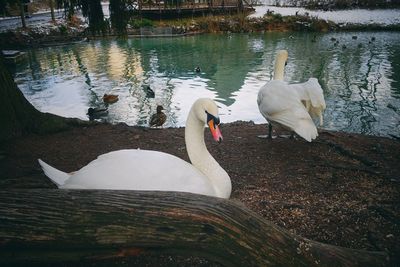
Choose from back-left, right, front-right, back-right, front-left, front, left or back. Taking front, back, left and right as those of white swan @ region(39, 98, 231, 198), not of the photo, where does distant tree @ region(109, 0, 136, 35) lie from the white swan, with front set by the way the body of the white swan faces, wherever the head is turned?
left

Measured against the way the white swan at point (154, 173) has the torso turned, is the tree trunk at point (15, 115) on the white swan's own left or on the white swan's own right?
on the white swan's own left

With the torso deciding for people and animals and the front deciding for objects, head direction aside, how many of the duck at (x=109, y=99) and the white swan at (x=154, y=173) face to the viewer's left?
1

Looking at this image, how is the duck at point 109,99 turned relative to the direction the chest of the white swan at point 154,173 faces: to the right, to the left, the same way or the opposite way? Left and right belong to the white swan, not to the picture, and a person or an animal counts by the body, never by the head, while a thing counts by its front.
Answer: the opposite way

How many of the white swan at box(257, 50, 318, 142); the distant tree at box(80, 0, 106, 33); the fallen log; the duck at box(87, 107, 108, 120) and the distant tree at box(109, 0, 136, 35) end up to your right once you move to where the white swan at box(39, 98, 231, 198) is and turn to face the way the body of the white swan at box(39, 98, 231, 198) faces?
1

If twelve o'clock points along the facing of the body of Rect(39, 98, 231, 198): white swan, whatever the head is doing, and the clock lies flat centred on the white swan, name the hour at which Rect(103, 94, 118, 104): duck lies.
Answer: The duck is roughly at 9 o'clock from the white swan.

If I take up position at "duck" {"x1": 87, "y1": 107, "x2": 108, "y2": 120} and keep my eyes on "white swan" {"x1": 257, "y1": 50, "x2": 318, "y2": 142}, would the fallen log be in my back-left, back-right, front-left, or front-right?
front-right

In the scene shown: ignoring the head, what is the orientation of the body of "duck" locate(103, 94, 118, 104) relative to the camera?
to the viewer's left

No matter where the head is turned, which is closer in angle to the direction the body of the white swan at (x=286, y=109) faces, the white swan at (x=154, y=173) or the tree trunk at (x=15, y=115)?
the tree trunk

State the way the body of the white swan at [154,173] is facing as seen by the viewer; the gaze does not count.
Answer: to the viewer's right

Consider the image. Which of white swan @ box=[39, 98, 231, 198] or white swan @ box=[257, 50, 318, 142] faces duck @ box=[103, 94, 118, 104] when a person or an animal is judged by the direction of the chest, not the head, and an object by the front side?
white swan @ box=[257, 50, 318, 142]

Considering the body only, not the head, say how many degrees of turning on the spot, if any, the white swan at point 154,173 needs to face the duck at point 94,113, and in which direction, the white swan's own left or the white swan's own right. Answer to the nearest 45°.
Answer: approximately 90° to the white swan's own left

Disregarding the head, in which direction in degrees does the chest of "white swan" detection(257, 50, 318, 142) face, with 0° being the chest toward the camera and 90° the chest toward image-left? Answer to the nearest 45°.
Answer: approximately 135°

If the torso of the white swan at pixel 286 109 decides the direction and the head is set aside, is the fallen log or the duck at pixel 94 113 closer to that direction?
the duck
